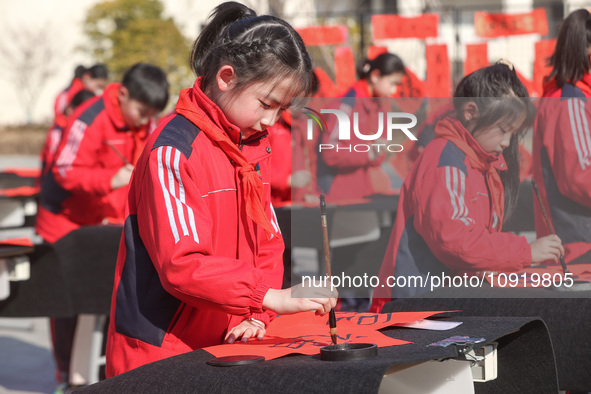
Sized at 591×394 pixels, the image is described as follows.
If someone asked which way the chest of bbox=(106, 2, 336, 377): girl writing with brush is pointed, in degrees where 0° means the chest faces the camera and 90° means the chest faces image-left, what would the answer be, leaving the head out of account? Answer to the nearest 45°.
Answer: approximately 315°

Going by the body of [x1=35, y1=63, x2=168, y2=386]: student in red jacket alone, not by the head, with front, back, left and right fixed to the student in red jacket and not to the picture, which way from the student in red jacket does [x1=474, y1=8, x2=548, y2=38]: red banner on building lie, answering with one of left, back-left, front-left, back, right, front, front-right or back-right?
left

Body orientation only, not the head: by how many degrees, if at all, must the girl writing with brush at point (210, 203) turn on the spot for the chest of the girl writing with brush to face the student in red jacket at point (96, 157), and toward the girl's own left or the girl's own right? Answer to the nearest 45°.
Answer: approximately 135° to the girl's own left

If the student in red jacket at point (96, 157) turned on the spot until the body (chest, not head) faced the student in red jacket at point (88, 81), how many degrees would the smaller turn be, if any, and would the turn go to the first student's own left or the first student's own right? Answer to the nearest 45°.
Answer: approximately 135° to the first student's own left

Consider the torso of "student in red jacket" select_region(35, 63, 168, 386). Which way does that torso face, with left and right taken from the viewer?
facing the viewer and to the right of the viewer

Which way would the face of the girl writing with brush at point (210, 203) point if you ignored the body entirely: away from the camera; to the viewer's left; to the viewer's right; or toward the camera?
to the viewer's right

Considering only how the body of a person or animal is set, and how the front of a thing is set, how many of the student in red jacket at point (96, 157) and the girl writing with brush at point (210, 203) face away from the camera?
0

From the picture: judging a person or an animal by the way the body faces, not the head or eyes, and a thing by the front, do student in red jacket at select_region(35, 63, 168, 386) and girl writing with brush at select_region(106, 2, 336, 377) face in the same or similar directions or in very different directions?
same or similar directions

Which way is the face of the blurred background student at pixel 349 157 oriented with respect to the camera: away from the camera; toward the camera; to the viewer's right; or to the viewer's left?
to the viewer's right
